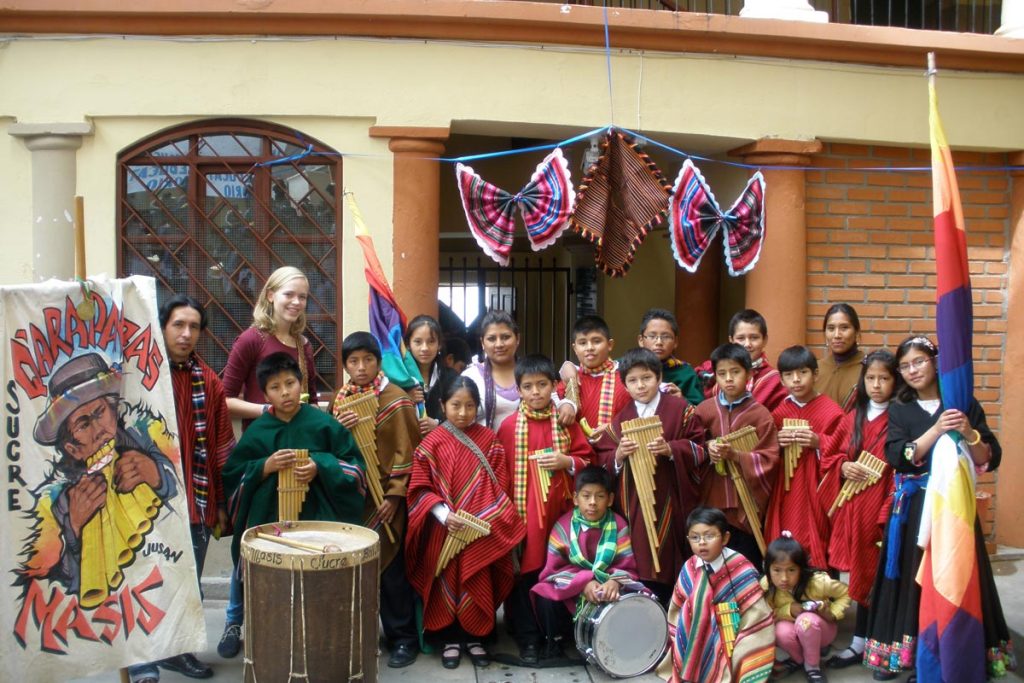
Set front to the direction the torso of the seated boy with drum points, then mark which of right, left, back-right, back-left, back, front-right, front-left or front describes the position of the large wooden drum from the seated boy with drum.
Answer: front-right

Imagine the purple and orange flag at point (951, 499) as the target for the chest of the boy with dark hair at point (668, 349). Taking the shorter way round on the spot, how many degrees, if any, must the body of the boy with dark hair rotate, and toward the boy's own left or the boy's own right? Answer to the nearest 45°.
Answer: approximately 45° to the boy's own left

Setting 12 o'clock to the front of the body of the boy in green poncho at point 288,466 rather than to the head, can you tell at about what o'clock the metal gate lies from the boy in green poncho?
The metal gate is roughly at 7 o'clock from the boy in green poncho.

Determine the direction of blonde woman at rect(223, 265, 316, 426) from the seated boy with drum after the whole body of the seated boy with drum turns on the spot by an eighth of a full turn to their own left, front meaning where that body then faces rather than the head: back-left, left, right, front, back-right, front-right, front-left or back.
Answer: back-right

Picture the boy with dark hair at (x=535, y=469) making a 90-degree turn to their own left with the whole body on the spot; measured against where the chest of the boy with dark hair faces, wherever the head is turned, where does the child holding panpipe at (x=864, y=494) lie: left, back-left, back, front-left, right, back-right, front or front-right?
front

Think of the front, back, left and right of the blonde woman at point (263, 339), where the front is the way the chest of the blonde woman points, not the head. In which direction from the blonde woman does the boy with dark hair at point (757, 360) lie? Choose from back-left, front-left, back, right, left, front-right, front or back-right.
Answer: front-left
